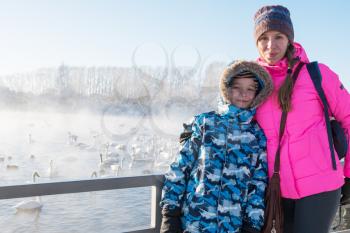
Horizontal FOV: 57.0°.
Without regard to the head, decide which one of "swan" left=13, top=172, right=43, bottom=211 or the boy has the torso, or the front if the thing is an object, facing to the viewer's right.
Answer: the swan

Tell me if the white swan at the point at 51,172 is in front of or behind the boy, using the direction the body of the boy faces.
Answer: behind

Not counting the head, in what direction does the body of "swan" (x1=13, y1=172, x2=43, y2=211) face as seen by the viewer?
to the viewer's right

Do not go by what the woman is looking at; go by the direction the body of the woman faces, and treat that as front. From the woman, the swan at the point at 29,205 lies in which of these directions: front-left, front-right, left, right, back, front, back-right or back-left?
right

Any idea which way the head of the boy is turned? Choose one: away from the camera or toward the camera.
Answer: toward the camera

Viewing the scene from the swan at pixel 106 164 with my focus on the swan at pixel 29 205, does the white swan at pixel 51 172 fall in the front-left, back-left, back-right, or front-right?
front-right

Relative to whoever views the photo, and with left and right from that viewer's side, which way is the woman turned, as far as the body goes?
facing the viewer and to the left of the viewer

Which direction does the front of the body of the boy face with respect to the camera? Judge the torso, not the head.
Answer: toward the camera

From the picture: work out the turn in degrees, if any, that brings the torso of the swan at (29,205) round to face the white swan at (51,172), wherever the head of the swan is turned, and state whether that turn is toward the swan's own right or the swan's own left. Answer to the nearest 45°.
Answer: approximately 90° to the swan's own left

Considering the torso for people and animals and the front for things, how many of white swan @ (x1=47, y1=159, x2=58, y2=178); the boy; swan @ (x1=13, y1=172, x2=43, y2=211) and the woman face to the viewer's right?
1
